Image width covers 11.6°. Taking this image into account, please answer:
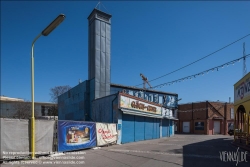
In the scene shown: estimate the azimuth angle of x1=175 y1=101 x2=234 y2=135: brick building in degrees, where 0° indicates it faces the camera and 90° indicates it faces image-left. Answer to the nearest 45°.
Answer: approximately 0°

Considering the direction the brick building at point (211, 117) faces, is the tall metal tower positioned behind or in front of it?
in front
